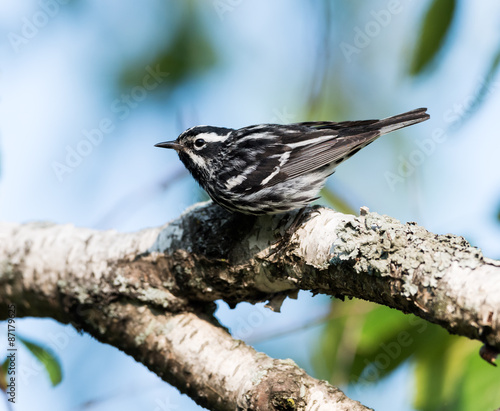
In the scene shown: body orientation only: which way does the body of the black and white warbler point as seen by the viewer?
to the viewer's left
